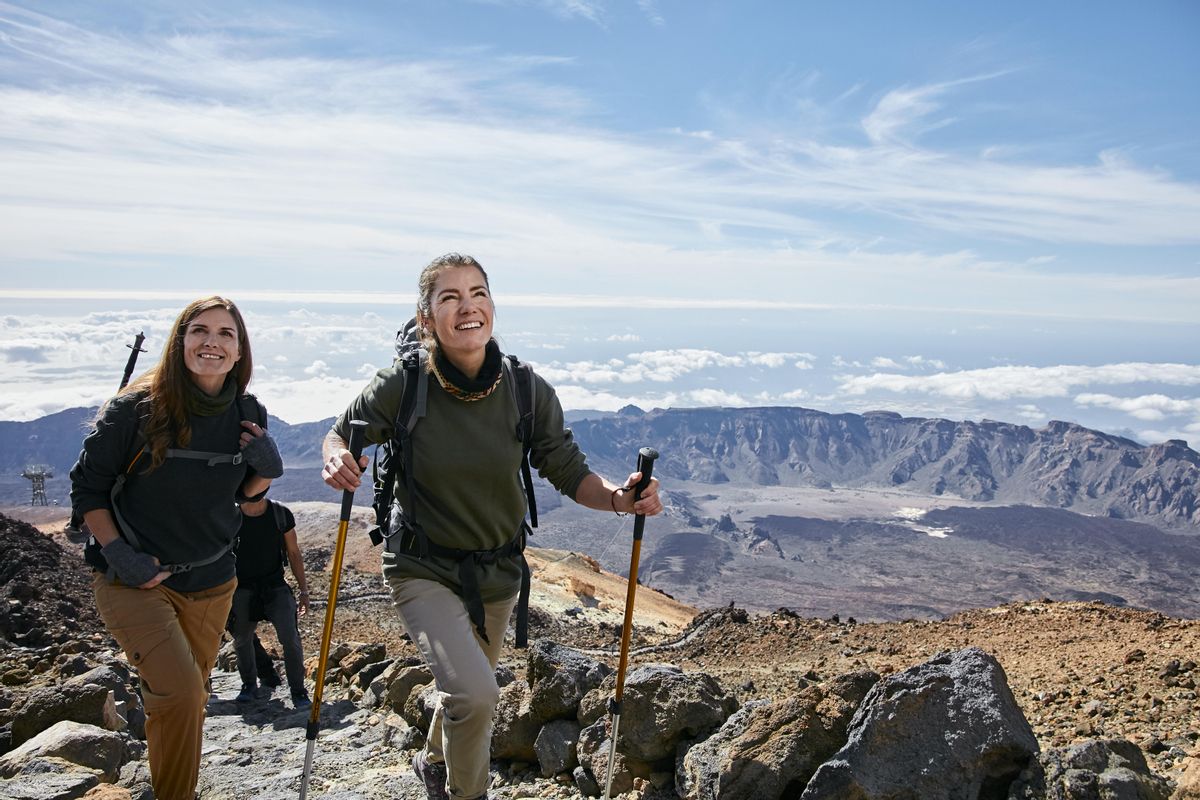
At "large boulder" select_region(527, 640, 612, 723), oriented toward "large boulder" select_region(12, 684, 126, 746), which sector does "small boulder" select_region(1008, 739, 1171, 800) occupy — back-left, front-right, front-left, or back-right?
back-left

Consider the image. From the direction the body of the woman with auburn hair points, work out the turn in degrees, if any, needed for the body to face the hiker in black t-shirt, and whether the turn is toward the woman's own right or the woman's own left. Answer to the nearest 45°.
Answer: approximately 135° to the woman's own left

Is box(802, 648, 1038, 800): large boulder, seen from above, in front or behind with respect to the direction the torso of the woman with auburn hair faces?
in front

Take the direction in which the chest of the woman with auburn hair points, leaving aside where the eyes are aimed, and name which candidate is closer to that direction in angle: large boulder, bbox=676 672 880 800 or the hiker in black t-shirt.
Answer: the large boulder

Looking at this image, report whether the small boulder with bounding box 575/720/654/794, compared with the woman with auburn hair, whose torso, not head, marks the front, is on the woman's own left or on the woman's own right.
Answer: on the woman's own left

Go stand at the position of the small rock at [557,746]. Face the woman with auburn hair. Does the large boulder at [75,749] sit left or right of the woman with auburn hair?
right

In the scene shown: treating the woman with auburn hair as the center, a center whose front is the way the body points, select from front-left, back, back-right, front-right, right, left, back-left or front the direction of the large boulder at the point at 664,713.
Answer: front-left

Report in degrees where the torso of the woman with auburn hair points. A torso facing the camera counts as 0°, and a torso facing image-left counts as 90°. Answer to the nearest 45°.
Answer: approximately 315°

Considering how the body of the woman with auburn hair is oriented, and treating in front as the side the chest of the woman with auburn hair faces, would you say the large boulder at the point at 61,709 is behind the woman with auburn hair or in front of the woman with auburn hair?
behind
